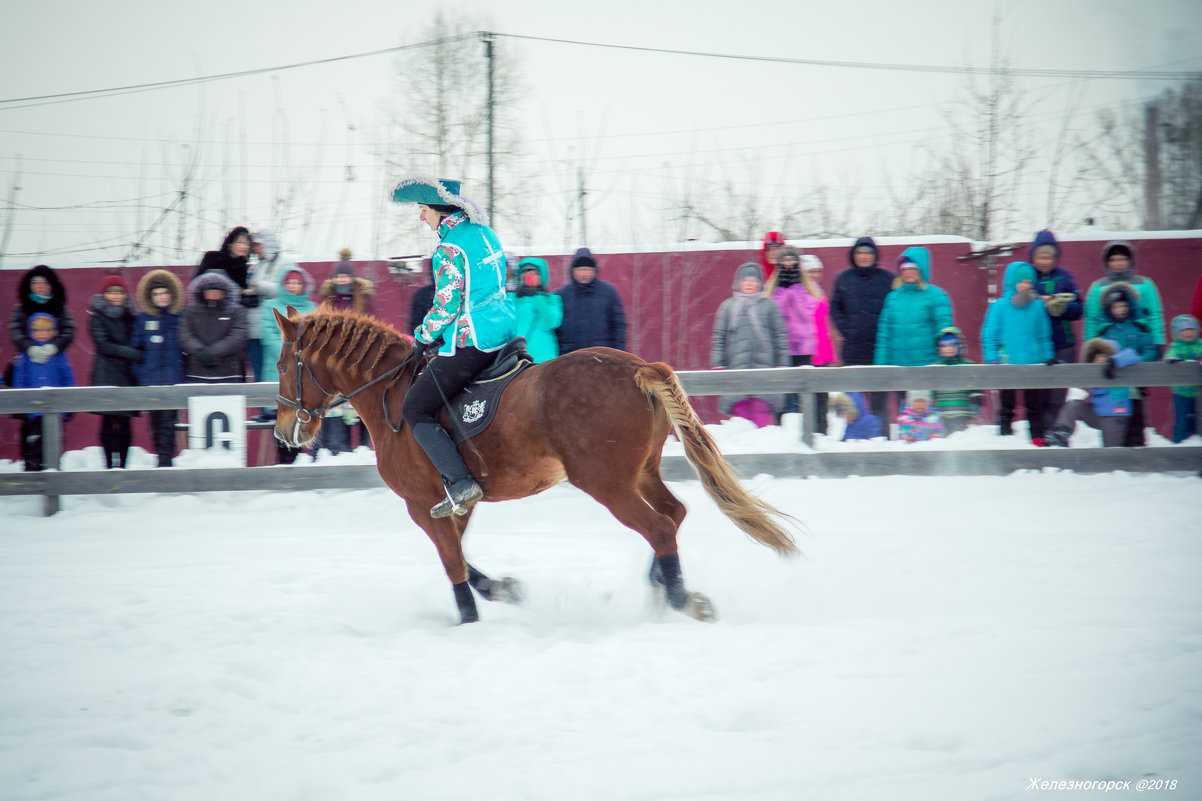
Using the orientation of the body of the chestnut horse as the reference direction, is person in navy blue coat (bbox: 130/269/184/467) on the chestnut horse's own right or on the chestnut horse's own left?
on the chestnut horse's own right

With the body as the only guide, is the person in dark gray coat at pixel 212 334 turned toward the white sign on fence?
yes

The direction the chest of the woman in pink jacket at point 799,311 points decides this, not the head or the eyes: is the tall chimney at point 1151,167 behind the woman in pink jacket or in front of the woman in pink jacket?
behind

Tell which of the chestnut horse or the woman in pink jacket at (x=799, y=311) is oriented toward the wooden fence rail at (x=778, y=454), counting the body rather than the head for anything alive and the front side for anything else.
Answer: the woman in pink jacket

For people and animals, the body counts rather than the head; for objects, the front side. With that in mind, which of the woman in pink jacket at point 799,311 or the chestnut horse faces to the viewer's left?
the chestnut horse

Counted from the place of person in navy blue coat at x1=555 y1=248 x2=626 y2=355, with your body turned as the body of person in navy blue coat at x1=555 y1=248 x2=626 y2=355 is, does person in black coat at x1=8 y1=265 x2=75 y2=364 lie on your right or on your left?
on your right

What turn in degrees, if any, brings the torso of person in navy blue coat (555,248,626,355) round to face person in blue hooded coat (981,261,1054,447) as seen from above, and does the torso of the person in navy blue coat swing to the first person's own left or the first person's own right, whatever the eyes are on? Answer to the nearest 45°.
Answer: approximately 90° to the first person's own left
